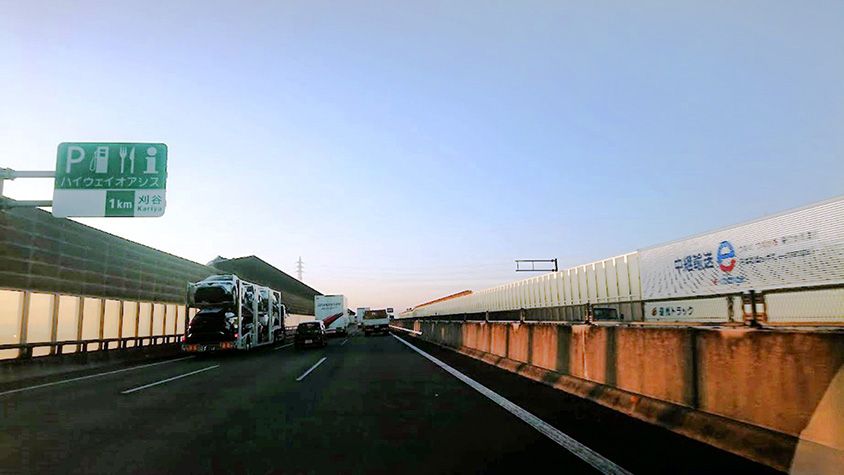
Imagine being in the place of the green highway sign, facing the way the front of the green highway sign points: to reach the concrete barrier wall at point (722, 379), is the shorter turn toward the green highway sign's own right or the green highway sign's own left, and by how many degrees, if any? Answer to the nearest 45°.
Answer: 0° — it already faces it

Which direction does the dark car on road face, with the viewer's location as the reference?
facing away from the viewer

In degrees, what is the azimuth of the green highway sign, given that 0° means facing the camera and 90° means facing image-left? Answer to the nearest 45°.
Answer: approximately 0°

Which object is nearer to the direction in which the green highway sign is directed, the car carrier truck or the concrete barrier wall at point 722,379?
the concrete barrier wall

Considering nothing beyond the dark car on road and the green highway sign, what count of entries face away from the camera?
1

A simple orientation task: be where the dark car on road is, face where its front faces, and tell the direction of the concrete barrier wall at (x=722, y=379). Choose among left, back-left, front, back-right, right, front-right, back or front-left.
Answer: back

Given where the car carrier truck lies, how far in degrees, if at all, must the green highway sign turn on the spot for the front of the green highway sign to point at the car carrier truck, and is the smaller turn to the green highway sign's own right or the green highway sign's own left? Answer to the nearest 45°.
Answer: approximately 135° to the green highway sign's own left

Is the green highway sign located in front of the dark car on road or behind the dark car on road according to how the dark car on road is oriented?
behind

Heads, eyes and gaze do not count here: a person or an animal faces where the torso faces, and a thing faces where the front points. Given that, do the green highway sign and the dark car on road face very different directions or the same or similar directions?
very different directions
